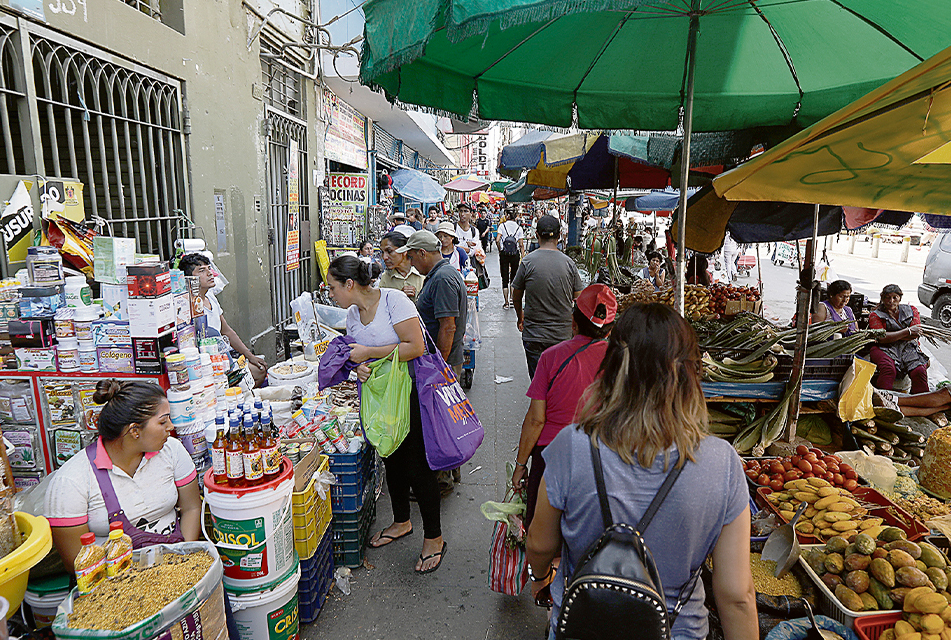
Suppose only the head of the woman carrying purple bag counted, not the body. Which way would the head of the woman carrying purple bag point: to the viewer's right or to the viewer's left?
to the viewer's left

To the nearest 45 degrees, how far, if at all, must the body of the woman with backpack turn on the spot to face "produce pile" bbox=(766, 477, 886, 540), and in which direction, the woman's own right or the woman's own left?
approximately 45° to the woman's own right

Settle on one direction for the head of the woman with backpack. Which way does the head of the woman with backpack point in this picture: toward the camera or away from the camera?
away from the camera

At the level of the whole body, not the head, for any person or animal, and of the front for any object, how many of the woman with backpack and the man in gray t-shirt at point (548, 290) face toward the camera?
0

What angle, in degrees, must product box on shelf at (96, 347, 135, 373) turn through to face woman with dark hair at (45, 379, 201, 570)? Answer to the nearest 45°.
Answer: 0° — it already faces them

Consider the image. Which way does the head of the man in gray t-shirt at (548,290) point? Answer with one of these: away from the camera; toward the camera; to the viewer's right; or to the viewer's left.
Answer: away from the camera

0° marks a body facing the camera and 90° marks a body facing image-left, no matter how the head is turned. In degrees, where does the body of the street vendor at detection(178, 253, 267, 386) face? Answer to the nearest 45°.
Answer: approximately 315°

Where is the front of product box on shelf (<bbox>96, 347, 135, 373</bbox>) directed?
toward the camera

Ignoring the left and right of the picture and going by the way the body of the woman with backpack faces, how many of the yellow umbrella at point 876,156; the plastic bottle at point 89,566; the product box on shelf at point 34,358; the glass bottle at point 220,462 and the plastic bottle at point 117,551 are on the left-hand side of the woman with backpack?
4

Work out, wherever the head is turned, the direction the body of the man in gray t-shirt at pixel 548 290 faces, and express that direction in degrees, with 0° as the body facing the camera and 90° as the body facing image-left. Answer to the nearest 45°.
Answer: approximately 180°

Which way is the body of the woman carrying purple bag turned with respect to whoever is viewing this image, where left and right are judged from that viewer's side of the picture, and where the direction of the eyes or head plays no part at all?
facing the viewer and to the left of the viewer

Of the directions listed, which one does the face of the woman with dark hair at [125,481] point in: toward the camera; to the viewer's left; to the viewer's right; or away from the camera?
to the viewer's right

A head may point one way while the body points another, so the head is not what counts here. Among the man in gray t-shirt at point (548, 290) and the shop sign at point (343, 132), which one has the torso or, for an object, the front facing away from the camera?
the man in gray t-shirt

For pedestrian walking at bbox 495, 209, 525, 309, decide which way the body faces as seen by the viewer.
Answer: away from the camera
